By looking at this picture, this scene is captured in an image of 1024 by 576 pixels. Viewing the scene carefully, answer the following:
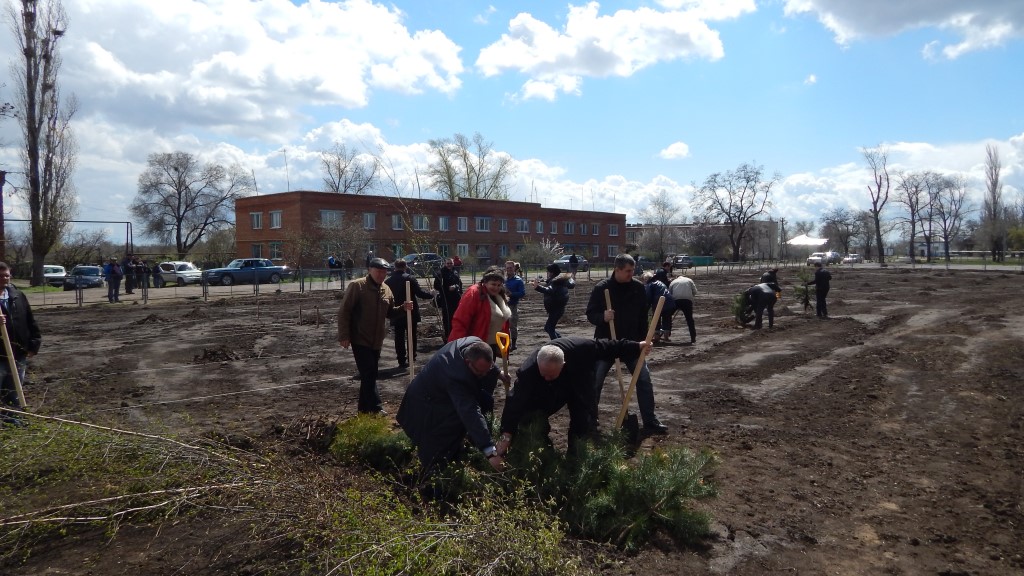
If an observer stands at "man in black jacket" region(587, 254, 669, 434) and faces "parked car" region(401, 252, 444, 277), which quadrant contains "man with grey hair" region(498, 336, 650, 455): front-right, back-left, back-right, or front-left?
back-left

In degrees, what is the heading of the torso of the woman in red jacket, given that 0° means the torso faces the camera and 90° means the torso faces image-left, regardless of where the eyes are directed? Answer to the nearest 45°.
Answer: approximately 315°

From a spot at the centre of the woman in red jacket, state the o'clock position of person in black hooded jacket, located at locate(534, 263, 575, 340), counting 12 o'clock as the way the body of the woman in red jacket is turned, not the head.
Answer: The person in black hooded jacket is roughly at 8 o'clock from the woman in red jacket.

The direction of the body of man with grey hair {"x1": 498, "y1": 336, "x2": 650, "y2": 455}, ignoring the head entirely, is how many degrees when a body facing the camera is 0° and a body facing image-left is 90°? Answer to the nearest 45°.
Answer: approximately 45°

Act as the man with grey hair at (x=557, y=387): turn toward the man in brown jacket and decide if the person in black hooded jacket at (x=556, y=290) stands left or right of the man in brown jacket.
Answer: right

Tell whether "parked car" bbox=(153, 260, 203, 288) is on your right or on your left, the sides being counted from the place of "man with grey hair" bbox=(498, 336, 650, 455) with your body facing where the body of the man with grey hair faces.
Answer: on your right

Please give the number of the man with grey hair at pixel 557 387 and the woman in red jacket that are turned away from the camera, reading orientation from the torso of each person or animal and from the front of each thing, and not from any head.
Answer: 0

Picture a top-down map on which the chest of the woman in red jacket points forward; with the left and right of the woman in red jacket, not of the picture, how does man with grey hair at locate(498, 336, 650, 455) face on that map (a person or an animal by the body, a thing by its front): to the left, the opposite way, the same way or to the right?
to the right
